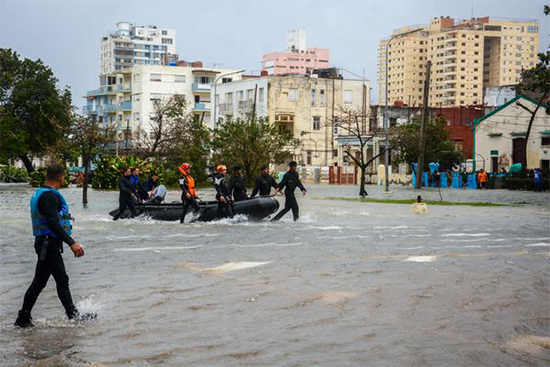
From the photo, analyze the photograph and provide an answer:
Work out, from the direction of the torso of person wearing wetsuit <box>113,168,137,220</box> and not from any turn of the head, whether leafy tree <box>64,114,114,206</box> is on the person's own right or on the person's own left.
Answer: on the person's own left

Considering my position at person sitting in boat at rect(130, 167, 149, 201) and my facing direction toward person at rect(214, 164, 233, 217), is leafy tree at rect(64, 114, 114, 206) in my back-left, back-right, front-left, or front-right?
back-left

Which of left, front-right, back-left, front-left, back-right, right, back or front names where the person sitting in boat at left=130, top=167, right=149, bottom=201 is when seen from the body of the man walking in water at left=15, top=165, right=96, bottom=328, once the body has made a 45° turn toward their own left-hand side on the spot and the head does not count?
front-left

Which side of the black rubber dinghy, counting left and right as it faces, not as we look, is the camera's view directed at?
right

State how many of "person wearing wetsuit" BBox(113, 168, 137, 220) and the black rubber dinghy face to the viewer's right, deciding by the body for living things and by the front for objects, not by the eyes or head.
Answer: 2

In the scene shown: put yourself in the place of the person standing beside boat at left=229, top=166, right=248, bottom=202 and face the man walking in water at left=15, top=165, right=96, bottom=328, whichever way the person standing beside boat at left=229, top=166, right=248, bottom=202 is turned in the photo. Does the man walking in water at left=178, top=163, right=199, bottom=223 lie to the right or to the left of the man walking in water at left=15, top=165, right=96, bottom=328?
right

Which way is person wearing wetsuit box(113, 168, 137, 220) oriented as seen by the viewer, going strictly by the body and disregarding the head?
to the viewer's right

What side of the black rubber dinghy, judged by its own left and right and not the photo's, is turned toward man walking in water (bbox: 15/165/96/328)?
right

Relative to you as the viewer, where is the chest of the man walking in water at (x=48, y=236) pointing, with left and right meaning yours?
facing to the right of the viewer
